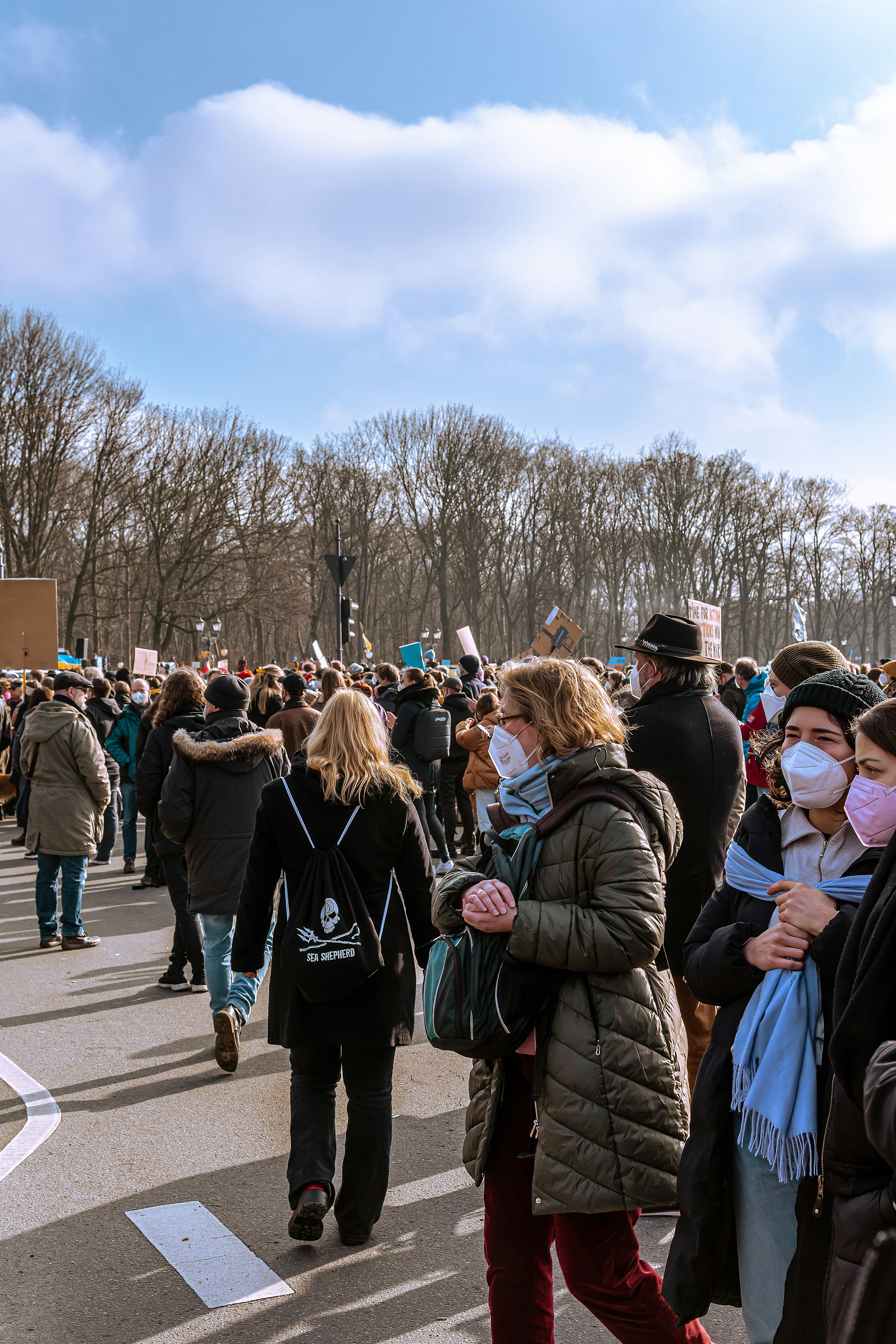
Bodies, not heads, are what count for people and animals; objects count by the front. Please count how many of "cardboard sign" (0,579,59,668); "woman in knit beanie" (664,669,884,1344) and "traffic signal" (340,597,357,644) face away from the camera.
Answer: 1

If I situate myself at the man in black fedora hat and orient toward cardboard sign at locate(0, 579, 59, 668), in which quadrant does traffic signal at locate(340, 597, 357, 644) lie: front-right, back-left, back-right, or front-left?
front-right

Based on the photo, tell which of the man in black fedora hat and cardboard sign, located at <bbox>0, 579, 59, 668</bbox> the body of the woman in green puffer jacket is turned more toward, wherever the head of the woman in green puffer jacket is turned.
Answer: the cardboard sign

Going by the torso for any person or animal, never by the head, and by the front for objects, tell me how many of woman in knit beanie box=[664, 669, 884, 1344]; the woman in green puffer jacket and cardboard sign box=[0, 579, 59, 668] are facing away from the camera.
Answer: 1

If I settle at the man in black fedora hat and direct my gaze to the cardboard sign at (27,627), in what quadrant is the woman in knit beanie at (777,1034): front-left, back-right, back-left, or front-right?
back-left

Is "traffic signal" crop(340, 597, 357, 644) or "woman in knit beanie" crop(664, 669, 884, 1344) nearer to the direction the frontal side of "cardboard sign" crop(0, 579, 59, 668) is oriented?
the traffic signal

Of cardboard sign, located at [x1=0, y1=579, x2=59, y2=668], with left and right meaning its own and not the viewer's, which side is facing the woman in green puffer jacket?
back

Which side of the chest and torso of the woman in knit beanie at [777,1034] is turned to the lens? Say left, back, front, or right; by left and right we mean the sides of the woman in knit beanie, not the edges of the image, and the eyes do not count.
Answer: front

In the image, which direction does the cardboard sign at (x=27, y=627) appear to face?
away from the camera

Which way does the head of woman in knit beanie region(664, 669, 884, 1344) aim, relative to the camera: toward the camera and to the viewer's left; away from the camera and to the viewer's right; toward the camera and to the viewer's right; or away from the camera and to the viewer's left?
toward the camera and to the viewer's left

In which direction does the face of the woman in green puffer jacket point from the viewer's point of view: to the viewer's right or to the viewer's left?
to the viewer's left
